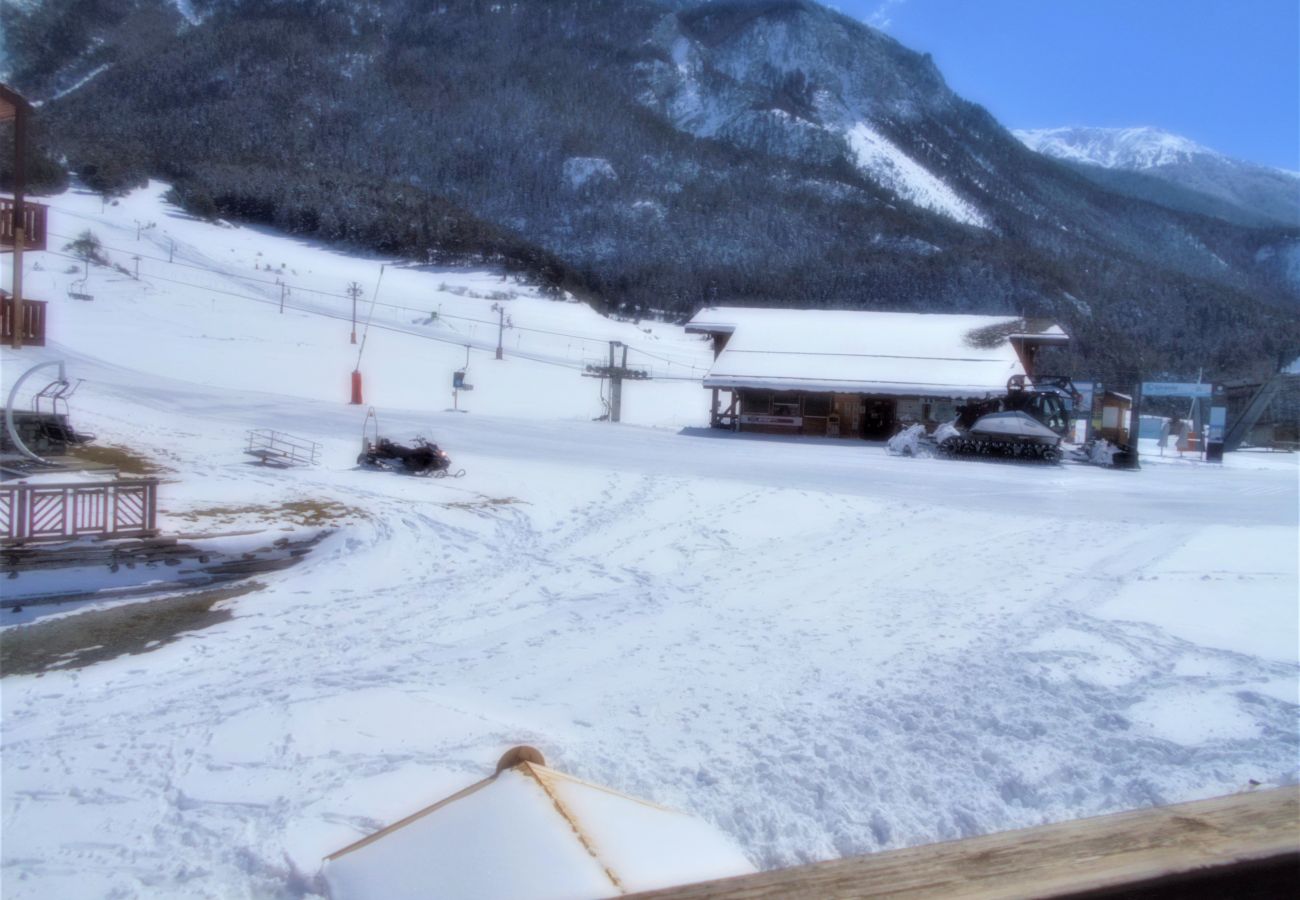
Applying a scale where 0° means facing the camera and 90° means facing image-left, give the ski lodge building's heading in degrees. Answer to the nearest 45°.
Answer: approximately 0°

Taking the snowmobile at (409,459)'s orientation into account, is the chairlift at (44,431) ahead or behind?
behind

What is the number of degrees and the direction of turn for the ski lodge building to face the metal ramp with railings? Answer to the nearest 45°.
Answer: approximately 45° to its right

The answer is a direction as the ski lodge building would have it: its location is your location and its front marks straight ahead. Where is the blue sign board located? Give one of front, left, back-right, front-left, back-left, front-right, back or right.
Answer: left

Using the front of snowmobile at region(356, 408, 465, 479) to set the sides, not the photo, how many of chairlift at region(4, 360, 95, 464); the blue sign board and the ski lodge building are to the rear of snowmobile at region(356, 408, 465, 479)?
1

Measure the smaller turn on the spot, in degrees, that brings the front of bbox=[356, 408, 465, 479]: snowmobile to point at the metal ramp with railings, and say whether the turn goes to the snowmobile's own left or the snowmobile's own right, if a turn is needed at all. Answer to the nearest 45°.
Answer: approximately 135° to the snowmobile's own left

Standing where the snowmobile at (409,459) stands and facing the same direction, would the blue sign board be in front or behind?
in front

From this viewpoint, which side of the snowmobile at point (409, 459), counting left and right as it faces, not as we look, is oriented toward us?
right

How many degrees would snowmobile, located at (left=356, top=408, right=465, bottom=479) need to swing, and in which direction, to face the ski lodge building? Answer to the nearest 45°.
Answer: approximately 45° to its left

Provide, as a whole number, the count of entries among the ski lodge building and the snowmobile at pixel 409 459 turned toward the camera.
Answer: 1
